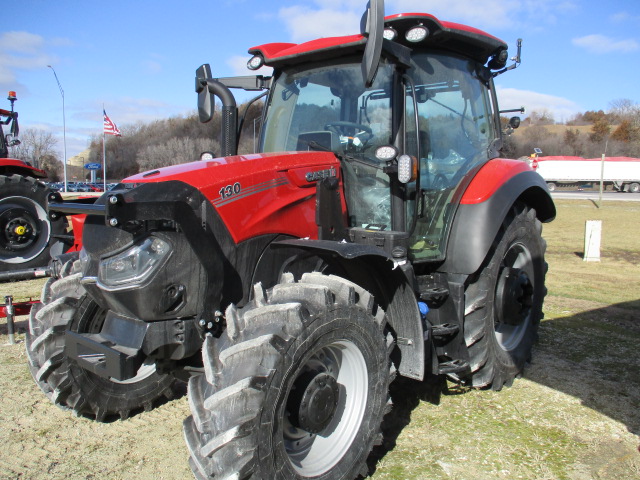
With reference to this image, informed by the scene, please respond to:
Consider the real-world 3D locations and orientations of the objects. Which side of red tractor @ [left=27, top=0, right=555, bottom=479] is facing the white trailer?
back

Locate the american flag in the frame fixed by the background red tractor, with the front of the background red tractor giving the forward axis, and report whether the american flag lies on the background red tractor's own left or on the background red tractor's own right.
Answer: on the background red tractor's own right

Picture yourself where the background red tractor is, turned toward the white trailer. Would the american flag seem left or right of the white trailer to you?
left

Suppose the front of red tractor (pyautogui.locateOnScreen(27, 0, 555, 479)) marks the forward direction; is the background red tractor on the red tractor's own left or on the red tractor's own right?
on the red tractor's own right

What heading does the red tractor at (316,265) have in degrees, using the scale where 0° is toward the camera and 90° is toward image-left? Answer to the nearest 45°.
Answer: approximately 45°

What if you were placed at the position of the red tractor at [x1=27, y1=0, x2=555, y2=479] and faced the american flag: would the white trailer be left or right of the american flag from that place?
right

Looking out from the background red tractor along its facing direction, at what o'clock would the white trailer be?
The white trailer is roughly at 5 o'clock from the background red tractor.
